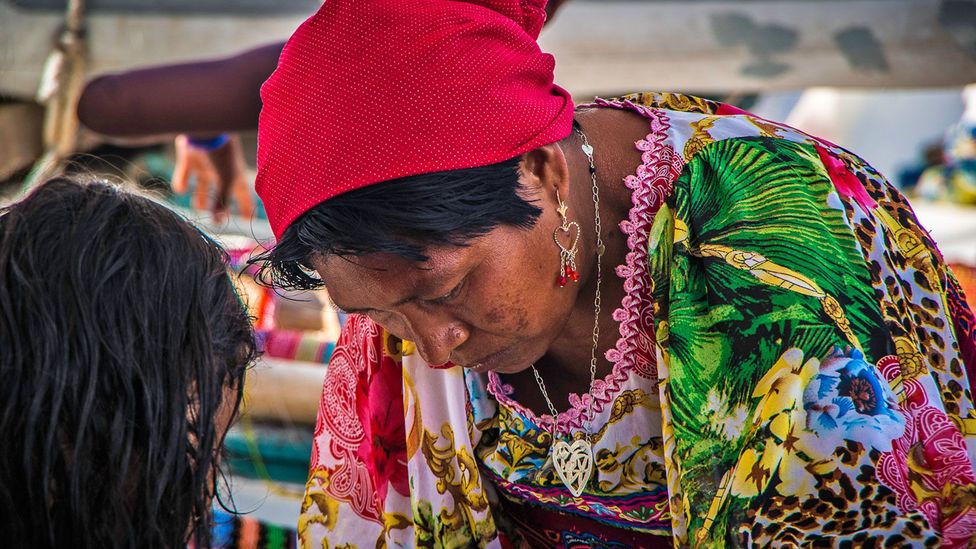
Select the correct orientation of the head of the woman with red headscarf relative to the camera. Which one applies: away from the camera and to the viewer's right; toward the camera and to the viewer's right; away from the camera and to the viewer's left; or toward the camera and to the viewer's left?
toward the camera and to the viewer's left

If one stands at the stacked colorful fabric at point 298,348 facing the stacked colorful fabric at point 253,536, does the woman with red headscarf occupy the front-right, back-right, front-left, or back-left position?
front-left

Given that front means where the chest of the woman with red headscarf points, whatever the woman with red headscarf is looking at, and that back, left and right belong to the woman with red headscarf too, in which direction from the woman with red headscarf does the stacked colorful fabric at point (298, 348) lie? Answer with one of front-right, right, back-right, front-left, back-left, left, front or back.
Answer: right

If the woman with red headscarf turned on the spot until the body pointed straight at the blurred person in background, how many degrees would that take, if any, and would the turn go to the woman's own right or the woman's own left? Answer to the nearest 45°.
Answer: approximately 90° to the woman's own right
